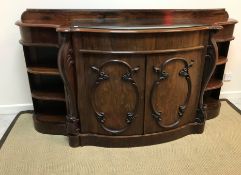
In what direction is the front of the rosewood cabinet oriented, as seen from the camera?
facing the viewer
